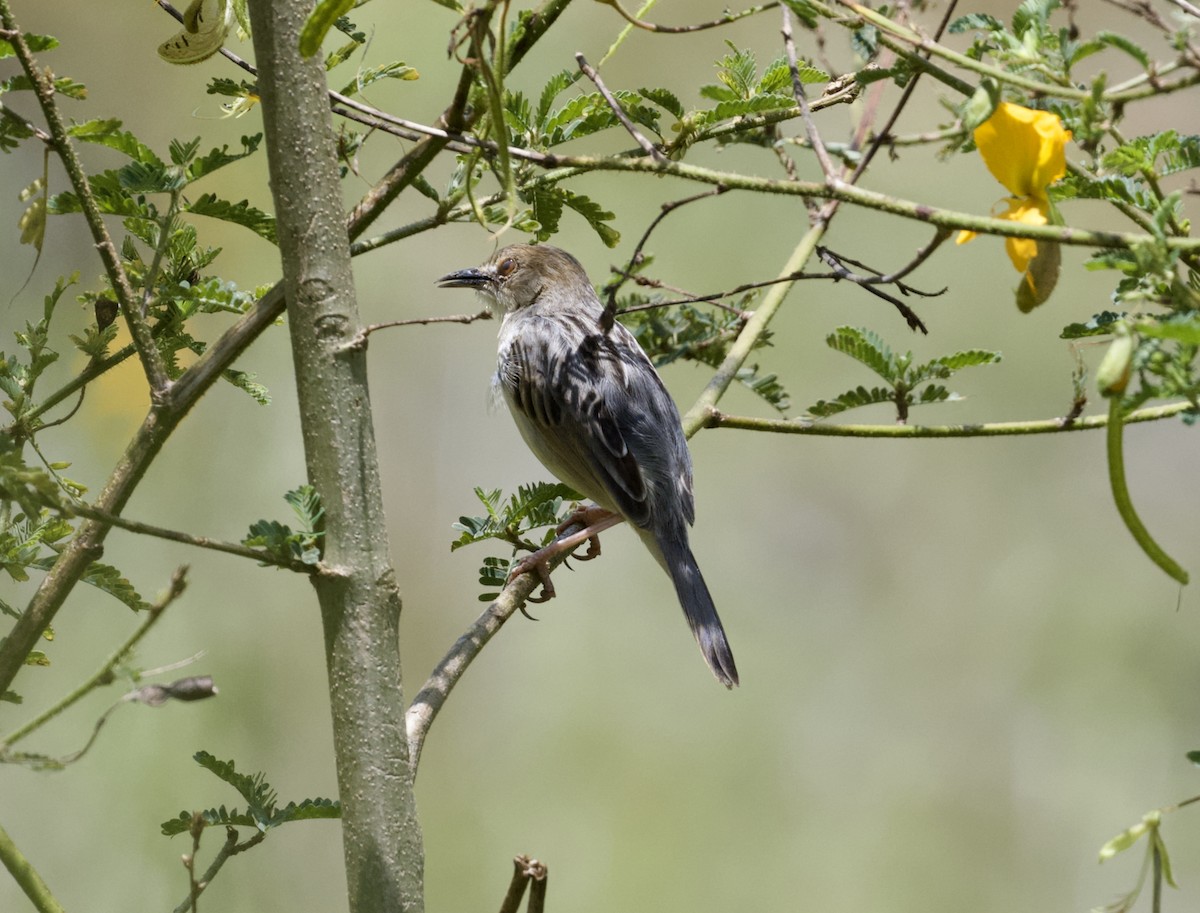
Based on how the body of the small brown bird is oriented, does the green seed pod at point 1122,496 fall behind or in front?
behind

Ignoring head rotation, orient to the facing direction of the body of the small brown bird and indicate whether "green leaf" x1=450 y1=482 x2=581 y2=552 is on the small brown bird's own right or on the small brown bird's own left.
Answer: on the small brown bird's own left

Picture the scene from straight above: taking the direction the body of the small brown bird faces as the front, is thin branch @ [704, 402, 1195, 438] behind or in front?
behind

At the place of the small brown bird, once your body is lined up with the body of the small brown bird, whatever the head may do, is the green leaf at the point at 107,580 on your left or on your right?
on your left

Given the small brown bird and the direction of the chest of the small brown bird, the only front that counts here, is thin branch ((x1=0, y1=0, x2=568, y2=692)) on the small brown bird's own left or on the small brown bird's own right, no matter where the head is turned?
on the small brown bird's own left

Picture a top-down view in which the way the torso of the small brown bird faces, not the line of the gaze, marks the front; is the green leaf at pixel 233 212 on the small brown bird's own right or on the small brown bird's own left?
on the small brown bird's own left

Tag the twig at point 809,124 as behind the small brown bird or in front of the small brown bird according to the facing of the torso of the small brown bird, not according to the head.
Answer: behind

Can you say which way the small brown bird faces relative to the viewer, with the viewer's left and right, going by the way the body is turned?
facing away from the viewer and to the left of the viewer

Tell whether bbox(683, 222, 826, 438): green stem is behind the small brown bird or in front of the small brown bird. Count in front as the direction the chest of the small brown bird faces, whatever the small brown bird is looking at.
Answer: behind
